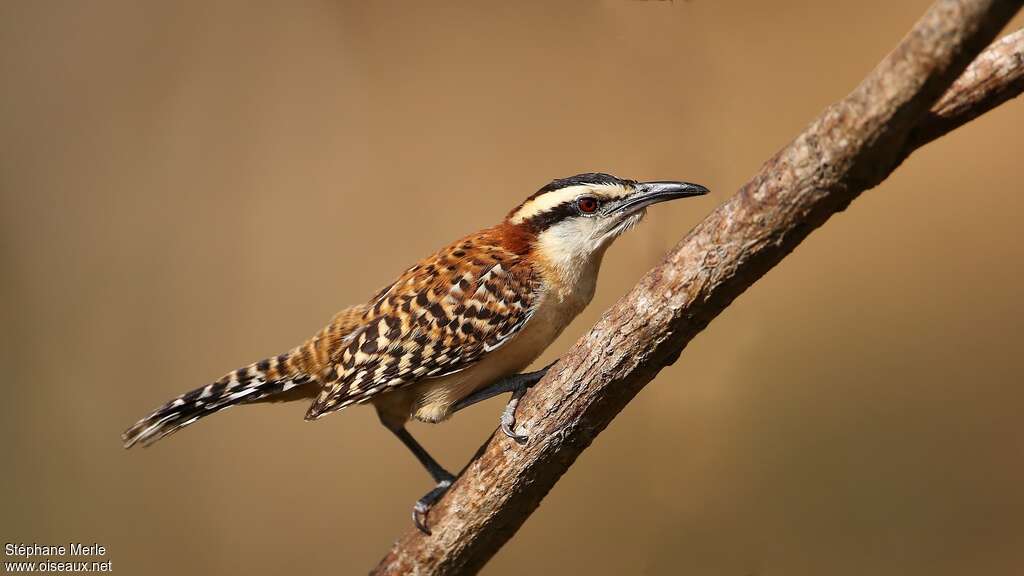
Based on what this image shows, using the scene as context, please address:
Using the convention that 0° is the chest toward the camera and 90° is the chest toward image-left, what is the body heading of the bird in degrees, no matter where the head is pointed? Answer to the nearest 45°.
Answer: approximately 270°
